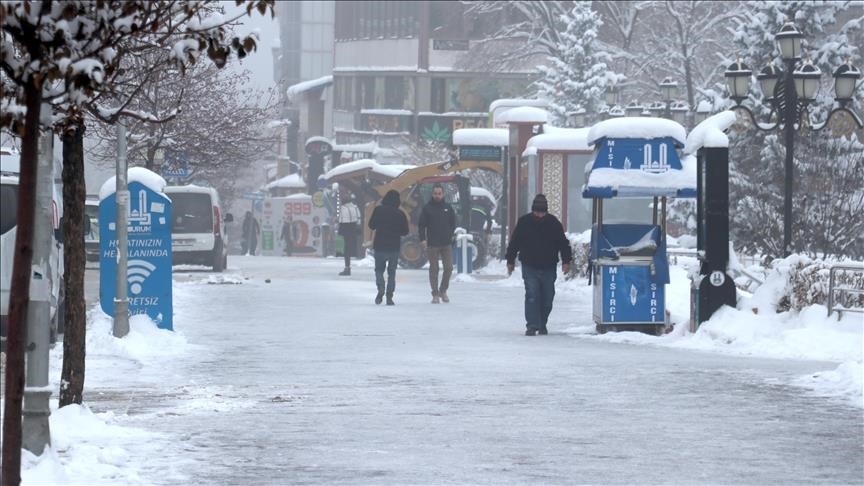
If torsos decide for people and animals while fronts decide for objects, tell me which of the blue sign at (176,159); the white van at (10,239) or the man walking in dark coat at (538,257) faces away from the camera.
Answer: the white van

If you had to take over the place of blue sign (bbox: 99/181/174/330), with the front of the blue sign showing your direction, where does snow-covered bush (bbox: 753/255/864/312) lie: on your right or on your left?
on your left

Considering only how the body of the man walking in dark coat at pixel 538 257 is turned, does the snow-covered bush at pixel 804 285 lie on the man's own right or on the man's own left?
on the man's own left

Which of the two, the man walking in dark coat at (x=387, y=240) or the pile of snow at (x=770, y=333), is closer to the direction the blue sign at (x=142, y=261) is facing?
the pile of snow

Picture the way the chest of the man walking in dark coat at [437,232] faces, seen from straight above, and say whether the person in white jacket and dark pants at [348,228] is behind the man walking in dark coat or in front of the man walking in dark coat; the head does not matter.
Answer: behind

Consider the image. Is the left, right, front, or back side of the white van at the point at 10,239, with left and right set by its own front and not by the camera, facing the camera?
back
